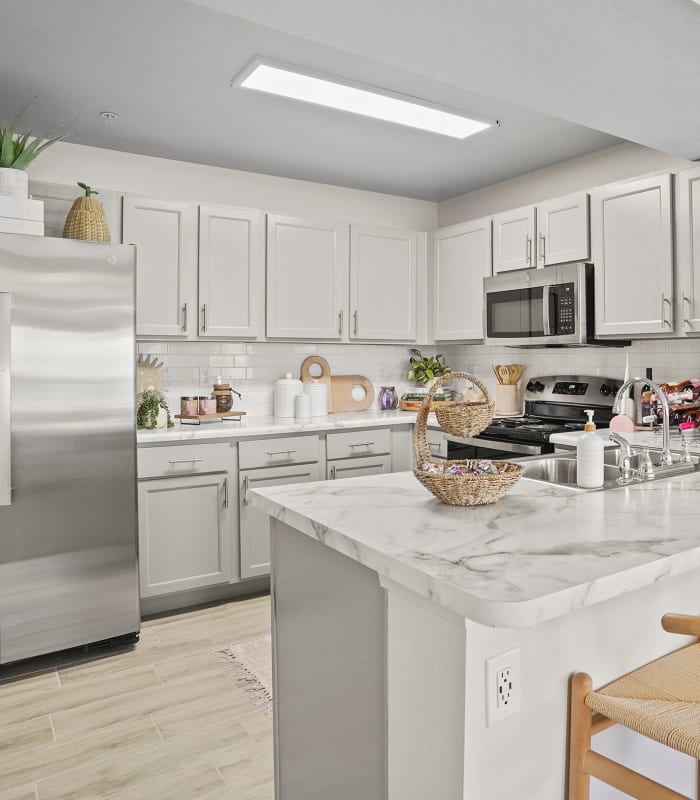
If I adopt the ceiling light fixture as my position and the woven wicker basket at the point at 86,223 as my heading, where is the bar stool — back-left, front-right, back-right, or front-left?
back-left

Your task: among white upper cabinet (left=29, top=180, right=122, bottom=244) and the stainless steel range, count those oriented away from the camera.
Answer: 0

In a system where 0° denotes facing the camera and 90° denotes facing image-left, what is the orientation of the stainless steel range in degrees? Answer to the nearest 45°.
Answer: approximately 45°

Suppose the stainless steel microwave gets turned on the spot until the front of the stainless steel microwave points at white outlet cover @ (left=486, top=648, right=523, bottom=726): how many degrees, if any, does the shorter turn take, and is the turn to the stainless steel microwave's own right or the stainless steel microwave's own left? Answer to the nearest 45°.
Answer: approximately 45° to the stainless steel microwave's own left

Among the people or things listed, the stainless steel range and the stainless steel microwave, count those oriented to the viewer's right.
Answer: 0

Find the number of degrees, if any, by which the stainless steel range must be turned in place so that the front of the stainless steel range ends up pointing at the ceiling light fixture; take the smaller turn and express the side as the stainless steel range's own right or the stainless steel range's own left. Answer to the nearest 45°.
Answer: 0° — it already faces it

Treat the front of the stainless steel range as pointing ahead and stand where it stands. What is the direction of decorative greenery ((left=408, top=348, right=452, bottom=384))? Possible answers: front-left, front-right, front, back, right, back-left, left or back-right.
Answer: right

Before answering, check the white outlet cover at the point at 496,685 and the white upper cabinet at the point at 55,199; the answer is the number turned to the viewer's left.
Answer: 0

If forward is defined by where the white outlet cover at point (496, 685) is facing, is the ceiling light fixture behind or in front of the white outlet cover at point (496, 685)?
behind

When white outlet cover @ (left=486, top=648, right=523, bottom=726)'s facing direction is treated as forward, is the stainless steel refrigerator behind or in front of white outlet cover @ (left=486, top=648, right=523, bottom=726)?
behind

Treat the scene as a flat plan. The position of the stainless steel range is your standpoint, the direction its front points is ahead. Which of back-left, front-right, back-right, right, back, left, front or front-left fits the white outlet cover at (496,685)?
front-left

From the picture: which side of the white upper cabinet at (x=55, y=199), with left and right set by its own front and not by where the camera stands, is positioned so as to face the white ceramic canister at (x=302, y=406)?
left
